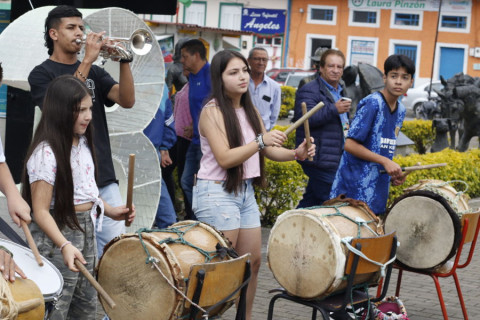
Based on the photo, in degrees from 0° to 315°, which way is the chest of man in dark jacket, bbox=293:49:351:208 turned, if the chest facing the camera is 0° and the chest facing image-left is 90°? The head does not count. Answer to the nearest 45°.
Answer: approximately 315°

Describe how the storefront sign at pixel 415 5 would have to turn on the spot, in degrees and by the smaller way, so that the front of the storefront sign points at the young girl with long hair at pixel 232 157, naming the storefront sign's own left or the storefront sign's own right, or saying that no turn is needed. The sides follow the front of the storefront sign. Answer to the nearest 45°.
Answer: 0° — it already faces them

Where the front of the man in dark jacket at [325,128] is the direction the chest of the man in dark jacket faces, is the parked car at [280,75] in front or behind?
behind

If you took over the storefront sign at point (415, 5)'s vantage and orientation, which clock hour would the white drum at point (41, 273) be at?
The white drum is roughly at 12 o'clock from the storefront sign.

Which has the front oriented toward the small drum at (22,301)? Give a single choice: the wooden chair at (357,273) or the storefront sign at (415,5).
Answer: the storefront sign

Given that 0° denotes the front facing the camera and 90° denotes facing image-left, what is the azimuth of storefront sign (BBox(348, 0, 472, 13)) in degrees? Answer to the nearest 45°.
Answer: approximately 0°

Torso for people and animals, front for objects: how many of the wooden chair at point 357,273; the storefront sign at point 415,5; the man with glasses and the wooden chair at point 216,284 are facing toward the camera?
2

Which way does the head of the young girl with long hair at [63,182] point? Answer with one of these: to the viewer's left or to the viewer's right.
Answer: to the viewer's right

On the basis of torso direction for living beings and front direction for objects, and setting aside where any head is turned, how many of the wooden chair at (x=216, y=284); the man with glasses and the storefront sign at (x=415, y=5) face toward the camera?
2

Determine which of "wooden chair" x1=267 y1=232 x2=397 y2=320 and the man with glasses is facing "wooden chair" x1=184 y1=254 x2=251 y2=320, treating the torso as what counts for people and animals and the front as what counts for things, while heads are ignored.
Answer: the man with glasses

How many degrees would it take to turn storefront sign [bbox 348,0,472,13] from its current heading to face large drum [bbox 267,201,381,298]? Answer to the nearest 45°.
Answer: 0° — it already faces it

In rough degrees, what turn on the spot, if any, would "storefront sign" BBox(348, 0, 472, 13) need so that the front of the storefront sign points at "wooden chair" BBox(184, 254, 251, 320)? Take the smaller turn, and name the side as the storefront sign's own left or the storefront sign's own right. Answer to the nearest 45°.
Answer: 0° — it already faces it

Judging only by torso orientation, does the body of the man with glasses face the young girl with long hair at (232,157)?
yes

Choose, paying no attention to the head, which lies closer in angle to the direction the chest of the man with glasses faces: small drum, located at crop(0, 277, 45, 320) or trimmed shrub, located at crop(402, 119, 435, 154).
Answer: the small drum
